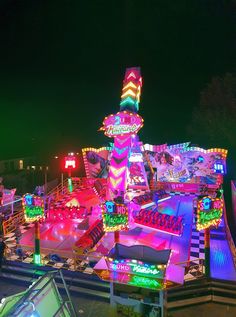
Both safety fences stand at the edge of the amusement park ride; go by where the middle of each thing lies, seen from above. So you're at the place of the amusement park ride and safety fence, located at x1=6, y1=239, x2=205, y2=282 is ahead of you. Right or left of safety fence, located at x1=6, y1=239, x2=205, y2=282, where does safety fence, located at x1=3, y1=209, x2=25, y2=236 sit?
right

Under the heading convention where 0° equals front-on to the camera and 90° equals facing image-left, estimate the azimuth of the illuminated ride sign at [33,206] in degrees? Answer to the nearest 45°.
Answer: approximately 0°
